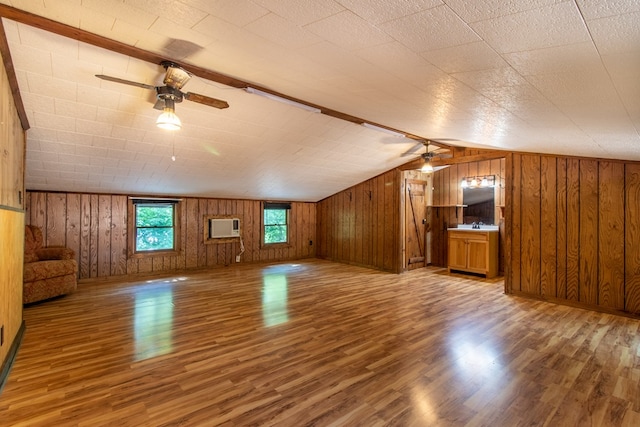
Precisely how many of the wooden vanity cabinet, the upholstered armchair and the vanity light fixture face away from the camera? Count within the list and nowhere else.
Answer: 0

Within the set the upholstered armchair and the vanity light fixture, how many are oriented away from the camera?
0

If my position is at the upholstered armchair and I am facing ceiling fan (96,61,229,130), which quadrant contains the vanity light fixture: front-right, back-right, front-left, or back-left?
front-left

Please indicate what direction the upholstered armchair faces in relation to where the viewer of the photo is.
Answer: facing the viewer and to the right of the viewer

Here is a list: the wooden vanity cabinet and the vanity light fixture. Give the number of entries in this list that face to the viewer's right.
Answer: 0

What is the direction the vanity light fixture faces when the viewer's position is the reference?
facing the viewer and to the left of the viewer

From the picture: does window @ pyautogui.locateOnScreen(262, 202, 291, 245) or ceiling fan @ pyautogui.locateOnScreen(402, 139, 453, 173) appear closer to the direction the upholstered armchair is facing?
the ceiling fan

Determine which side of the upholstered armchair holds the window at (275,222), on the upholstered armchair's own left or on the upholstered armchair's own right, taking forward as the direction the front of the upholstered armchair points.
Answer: on the upholstered armchair's own left

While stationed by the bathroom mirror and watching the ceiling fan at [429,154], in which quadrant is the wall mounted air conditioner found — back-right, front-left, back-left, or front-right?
front-right

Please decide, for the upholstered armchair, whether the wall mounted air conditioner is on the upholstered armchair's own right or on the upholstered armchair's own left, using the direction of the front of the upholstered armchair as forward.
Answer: on the upholstered armchair's own left
